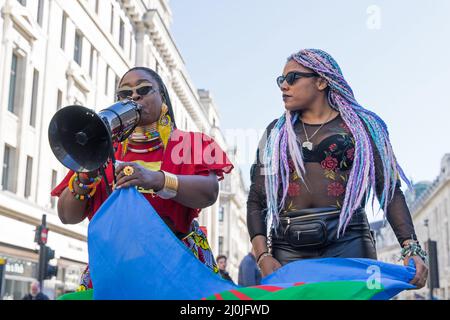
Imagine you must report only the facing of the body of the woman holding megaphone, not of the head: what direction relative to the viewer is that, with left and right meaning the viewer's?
facing the viewer and to the left of the viewer

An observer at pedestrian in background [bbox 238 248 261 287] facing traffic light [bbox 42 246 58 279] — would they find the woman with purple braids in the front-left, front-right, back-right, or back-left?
back-left

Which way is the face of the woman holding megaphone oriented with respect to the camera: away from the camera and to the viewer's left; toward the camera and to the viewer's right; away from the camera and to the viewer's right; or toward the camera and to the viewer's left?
toward the camera and to the viewer's left
